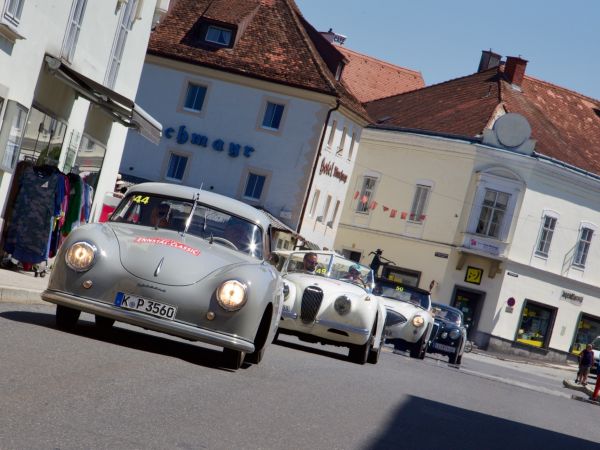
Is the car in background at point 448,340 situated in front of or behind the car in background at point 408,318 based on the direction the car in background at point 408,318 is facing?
behind

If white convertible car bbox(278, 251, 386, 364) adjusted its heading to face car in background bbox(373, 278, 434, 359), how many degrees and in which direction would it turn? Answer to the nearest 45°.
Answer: approximately 135° to its right

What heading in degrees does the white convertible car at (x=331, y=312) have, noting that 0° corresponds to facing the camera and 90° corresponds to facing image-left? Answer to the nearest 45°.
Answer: approximately 45°

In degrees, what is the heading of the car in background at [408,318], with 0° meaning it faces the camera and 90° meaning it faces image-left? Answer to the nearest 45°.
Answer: approximately 45°

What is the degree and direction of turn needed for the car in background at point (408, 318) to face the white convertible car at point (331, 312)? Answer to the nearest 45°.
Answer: approximately 45° to its left

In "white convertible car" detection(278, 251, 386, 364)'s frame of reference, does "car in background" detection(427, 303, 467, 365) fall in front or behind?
behind
